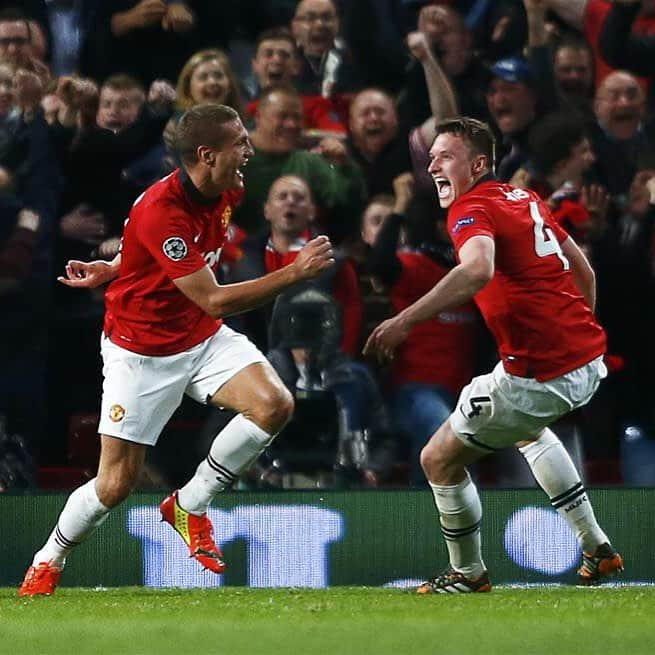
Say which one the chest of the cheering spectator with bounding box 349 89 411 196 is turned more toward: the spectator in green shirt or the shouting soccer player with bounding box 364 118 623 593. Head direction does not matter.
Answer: the shouting soccer player

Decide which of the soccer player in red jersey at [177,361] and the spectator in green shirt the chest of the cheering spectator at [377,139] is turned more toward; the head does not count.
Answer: the soccer player in red jersey

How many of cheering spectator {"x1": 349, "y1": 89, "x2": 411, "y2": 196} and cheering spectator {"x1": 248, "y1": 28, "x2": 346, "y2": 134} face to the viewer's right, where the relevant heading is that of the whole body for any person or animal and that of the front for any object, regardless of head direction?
0

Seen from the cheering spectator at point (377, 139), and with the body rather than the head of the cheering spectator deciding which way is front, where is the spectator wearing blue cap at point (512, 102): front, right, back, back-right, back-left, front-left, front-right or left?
left

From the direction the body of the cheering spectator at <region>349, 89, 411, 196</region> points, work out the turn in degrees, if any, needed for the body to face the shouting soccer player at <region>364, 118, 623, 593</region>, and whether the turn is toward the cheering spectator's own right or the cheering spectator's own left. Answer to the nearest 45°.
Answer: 0° — they already face them

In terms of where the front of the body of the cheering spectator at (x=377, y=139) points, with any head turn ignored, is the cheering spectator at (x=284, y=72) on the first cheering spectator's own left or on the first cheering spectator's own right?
on the first cheering spectator's own right

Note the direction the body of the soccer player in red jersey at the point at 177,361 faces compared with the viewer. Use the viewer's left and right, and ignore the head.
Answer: facing to the right of the viewer

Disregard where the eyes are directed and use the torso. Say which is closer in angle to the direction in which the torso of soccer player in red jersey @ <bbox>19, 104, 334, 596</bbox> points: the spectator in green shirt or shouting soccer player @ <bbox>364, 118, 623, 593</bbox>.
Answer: the shouting soccer player
